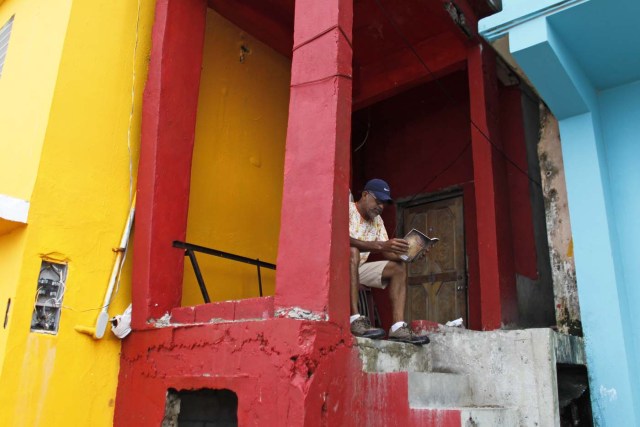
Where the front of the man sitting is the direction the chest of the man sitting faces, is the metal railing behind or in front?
behind

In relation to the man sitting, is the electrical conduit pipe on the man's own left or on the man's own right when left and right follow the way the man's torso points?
on the man's own right

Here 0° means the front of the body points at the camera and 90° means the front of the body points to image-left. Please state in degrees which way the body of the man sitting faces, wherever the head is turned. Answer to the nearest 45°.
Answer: approximately 315°

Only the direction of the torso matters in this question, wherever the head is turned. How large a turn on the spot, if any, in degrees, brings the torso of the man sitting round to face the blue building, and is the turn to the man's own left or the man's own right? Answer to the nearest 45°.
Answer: approximately 45° to the man's own left

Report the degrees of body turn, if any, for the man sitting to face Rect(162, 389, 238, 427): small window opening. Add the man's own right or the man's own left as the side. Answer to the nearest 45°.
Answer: approximately 135° to the man's own right
